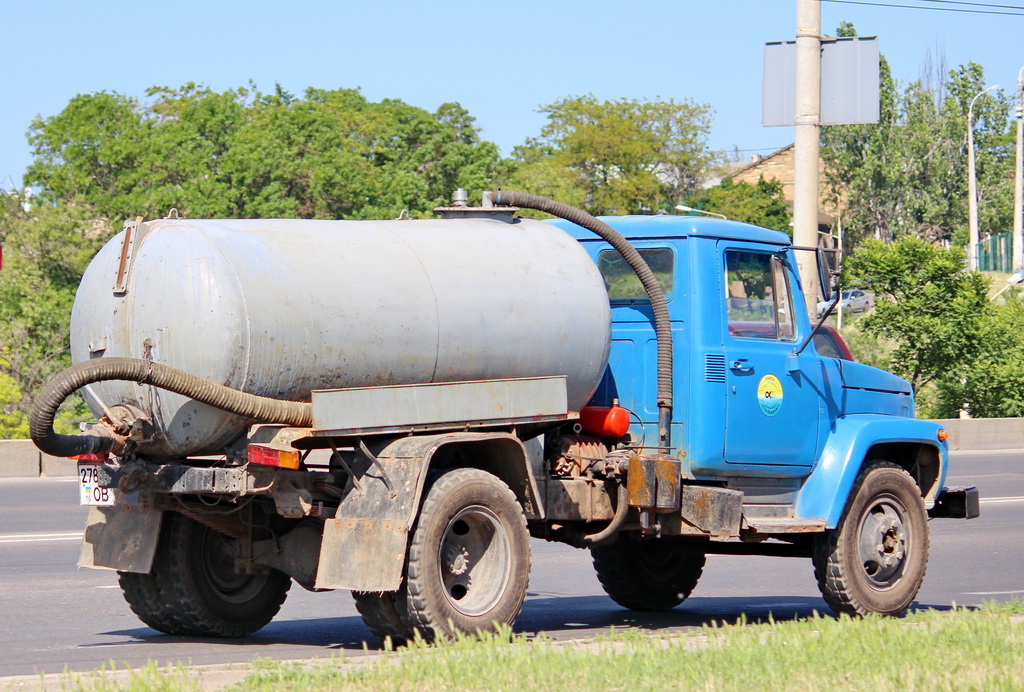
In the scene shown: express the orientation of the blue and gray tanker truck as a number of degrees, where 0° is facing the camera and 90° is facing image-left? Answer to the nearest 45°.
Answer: approximately 225°

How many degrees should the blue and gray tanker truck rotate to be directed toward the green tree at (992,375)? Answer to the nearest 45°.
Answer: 0° — it already faces it

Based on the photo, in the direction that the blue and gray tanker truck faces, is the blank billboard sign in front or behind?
in front

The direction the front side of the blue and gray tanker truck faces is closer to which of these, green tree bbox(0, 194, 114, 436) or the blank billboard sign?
the blank billboard sign

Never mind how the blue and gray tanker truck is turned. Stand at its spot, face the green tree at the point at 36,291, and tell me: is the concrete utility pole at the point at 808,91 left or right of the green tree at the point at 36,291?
right
